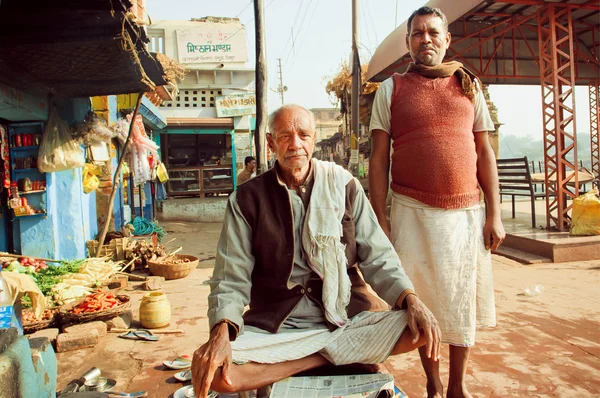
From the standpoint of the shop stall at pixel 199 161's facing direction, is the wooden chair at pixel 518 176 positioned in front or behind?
in front

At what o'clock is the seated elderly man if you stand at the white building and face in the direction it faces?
The seated elderly man is roughly at 12 o'clock from the white building.

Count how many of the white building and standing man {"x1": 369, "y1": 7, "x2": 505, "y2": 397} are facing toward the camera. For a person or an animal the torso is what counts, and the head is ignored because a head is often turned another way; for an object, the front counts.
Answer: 2

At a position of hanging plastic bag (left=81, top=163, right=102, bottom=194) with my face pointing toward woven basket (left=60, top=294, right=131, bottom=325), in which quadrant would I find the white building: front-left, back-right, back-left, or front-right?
back-left

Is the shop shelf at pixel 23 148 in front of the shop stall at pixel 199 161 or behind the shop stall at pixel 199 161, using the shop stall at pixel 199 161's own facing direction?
in front

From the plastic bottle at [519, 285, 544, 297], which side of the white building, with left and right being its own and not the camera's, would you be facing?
front

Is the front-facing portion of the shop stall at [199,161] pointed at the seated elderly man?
yes

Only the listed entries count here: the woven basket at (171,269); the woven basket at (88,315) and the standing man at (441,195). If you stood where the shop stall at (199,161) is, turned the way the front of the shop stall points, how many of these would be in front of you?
3

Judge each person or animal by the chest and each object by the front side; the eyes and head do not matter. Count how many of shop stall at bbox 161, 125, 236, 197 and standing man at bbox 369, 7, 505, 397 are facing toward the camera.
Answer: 2
